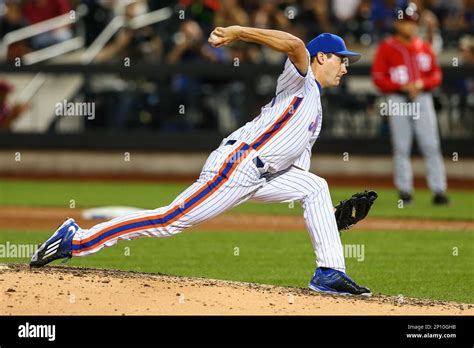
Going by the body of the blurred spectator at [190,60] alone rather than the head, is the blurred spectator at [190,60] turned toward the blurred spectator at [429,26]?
no

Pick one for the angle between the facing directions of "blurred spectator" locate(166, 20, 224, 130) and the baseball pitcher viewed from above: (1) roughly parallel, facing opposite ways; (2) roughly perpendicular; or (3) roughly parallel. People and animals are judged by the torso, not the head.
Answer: roughly perpendicular

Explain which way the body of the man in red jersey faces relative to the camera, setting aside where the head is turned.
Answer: toward the camera

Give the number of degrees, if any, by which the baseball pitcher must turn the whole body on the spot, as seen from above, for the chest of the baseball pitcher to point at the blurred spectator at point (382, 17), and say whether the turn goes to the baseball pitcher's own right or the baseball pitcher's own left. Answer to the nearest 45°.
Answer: approximately 90° to the baseball pitcher's own left

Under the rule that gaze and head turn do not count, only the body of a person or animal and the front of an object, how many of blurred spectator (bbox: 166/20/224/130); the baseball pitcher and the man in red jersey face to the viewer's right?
1

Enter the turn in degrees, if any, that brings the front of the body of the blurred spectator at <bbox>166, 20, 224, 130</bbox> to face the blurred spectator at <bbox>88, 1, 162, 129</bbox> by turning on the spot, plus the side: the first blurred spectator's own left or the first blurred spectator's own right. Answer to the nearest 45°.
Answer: approximately 90° to the first blurred spectator's own right

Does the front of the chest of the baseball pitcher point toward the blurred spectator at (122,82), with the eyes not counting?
no

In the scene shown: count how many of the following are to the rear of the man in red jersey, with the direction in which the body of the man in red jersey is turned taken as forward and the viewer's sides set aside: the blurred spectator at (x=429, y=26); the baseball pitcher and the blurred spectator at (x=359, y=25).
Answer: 2

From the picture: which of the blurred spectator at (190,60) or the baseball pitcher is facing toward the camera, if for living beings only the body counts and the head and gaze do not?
the blurred spectator

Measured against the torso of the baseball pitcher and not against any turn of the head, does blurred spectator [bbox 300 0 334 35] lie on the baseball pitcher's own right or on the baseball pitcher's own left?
on the baseball pitcher's own left

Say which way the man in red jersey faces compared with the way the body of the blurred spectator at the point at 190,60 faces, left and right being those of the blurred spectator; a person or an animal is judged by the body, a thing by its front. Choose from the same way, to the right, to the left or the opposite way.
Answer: the same way

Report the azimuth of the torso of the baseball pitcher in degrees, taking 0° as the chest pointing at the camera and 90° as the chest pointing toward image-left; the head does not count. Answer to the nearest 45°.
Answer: approximately 270°

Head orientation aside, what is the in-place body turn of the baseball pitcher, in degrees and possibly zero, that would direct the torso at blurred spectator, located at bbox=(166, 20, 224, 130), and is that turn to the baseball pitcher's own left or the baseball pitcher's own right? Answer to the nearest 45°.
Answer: approximately 90° to the baseball pitcher's own left

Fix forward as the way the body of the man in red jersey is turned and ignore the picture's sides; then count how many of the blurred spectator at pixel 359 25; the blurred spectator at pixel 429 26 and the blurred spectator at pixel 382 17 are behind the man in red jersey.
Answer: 3

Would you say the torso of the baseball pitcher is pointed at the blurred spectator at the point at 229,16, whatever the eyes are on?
no

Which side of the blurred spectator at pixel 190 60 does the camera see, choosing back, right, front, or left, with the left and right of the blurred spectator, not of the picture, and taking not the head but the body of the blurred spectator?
front

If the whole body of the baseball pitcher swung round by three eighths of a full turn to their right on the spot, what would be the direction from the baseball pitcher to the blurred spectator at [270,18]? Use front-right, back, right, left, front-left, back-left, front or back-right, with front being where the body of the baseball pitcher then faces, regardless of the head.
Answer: back-right
